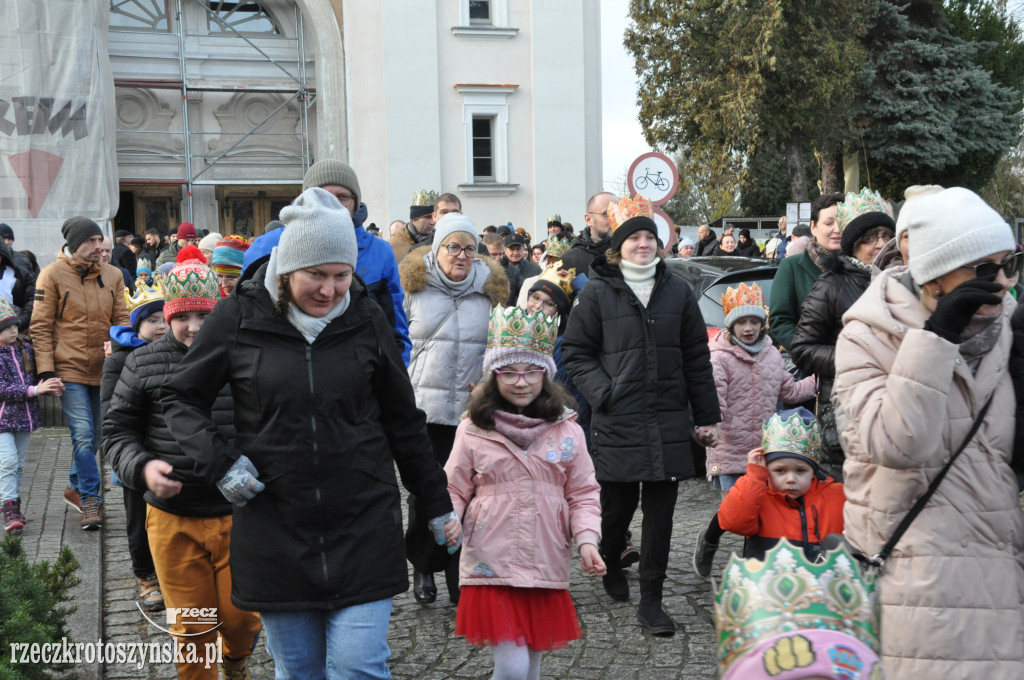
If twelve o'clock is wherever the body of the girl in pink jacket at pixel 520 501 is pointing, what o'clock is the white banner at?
The white banner is roughly at 5 o'clock from the girl in pink jacket.

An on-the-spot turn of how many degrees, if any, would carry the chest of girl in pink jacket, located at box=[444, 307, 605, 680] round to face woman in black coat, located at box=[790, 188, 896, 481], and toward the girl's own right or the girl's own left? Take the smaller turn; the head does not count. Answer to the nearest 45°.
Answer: approximately 135° to the girl's own left

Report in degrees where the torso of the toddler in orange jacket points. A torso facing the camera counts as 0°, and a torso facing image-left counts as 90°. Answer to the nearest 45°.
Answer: approximately 0°

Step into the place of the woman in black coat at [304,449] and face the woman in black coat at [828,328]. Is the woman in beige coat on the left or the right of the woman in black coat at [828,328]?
right

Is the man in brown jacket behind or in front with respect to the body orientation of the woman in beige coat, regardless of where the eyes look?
behind

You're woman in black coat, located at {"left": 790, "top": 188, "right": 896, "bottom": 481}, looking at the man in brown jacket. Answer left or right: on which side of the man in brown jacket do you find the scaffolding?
right

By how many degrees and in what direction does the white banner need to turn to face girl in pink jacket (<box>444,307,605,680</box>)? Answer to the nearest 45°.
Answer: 0° — it already faces them

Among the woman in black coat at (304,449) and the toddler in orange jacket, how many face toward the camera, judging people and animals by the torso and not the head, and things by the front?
2

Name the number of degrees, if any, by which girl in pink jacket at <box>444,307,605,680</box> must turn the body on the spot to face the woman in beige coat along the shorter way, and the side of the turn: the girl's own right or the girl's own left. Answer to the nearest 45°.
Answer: approximately 45° to the girl's own left
